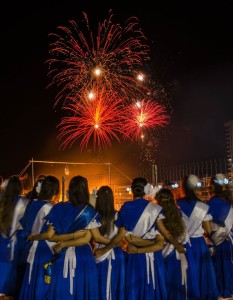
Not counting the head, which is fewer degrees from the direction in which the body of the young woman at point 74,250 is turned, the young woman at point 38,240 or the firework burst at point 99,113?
the firework burst

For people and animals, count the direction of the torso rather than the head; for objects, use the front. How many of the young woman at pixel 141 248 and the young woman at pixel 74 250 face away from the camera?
2

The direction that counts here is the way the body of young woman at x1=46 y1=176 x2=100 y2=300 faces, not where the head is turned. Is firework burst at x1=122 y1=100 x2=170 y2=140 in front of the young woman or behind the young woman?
in front

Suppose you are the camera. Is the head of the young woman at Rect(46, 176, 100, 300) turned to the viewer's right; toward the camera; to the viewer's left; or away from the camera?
away from the camera

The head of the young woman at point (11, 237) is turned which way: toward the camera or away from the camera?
away from the camera

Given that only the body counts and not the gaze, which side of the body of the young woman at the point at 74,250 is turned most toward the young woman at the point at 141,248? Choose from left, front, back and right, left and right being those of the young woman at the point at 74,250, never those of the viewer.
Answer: right

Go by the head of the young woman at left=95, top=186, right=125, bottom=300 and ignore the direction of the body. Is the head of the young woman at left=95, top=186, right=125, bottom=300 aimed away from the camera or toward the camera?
away from the camera

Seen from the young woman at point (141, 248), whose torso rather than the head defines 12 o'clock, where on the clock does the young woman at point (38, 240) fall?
the young woman at point (38, 240) is roughly at 9 o'clock from the young woman at point (141, 248).

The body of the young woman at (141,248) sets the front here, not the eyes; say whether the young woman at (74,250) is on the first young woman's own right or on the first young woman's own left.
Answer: on the first young woman's own left

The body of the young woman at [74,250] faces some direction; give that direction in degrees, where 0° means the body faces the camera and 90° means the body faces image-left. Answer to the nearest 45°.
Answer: approximately 180°

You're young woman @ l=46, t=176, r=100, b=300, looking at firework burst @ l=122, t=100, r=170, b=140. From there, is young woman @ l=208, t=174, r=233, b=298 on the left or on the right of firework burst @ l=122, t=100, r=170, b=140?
right

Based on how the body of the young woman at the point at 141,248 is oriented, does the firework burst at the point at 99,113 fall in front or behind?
in front

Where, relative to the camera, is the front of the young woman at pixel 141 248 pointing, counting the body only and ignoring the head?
away from the camera
